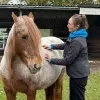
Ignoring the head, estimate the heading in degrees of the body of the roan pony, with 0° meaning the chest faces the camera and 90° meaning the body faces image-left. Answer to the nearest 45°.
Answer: approximately 45°
